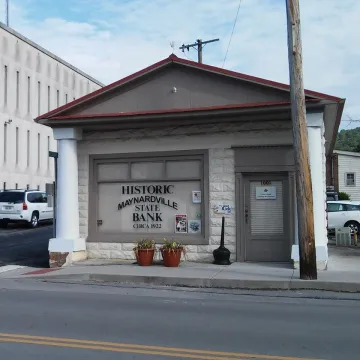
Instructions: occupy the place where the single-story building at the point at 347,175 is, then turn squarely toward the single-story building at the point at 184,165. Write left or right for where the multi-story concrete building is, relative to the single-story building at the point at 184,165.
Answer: right

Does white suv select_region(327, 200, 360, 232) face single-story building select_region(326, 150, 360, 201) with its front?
no

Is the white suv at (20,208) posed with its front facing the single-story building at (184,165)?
no

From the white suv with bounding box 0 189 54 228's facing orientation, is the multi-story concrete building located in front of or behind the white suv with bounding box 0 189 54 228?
in front

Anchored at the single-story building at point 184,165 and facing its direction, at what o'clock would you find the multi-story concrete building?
The multi-story concrete building is roughly at 5 o'clock from the single-story building.

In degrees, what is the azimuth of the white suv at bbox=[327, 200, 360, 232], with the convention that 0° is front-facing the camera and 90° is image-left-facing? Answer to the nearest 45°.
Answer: approximately 90°

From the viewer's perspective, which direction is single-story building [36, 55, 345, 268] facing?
toward the camera

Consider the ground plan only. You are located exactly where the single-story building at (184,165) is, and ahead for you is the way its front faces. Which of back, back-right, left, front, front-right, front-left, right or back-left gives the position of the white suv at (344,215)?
back-left

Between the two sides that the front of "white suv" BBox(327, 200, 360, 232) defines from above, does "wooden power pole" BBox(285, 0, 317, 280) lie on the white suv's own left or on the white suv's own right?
on the white suv's own left

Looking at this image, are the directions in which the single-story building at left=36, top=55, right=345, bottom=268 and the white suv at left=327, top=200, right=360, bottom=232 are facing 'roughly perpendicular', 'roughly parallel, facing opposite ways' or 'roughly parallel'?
roughly perpendicular

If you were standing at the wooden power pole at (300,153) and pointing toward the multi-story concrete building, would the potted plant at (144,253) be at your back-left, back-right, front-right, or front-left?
front-left

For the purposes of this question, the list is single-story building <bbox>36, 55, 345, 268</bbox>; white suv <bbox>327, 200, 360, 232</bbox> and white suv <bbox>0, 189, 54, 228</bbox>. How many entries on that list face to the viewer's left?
1

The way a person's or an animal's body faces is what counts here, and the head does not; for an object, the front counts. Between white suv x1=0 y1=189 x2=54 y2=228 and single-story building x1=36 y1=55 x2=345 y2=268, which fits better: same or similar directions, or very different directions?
very different directions

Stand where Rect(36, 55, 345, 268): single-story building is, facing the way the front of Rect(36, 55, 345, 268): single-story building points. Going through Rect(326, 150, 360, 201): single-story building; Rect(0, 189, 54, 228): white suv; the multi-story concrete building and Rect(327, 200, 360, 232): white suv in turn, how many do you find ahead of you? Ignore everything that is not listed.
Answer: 0

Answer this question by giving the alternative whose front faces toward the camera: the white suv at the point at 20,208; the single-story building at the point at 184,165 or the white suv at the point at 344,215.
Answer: the single-story building
